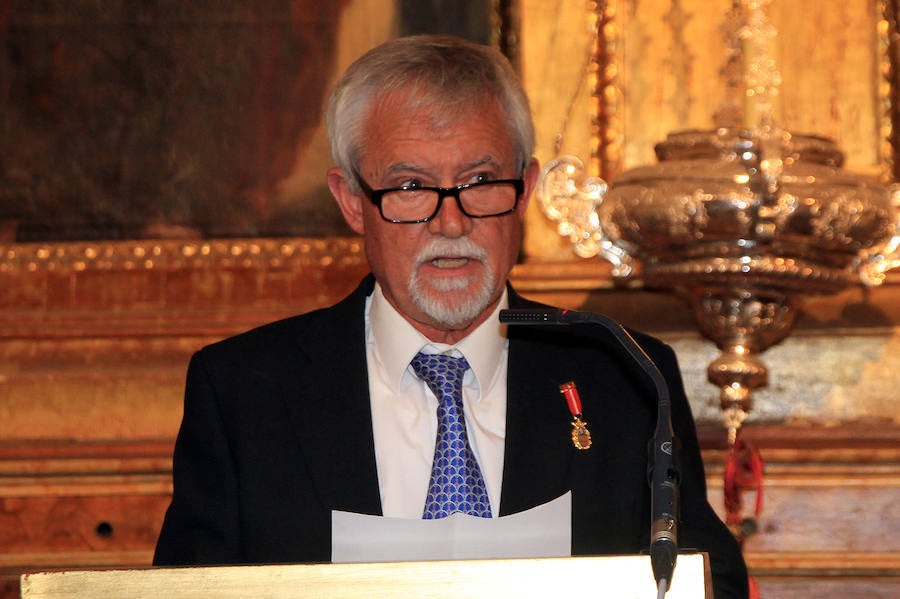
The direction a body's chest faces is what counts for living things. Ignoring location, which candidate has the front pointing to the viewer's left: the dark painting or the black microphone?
the black microphone

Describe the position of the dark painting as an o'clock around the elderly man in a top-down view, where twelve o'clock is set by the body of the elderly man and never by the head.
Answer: The dark painting is roughly at 5 o'clock from the elderly man.

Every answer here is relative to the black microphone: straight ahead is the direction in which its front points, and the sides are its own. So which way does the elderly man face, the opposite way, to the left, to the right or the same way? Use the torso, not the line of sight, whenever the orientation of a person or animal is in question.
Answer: to the left

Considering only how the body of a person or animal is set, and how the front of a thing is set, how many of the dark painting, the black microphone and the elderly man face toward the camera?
2

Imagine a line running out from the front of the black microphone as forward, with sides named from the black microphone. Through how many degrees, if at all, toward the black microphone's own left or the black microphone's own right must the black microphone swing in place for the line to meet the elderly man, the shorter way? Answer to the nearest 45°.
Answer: approximately 45° to the black microphone's own right

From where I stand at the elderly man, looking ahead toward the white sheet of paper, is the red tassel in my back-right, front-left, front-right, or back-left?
back-left

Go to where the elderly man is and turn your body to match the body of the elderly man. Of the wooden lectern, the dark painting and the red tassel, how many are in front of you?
1

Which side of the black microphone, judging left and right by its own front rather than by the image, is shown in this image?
left

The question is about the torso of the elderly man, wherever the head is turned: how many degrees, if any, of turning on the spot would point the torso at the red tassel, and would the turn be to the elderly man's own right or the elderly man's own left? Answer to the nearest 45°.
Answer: approximately 135° to the elderly man's own left

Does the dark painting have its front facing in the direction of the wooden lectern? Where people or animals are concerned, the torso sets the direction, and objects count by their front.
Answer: yes

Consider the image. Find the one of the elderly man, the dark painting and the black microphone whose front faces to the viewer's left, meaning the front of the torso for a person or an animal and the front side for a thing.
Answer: the black microphone
